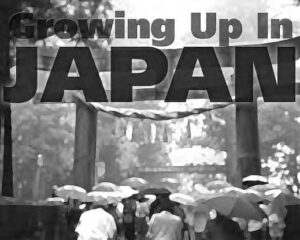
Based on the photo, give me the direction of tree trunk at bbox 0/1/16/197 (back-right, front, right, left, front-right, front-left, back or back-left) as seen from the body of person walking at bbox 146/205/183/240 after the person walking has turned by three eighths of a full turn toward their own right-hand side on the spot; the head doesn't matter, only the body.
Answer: back-right

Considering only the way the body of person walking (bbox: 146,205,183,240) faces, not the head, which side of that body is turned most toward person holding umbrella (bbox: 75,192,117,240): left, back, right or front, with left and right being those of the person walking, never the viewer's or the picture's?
left

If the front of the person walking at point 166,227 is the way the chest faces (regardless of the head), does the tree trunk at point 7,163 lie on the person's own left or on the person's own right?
on the person's own left

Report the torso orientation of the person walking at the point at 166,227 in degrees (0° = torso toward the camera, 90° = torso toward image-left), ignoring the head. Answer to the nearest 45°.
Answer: approximately 180°
